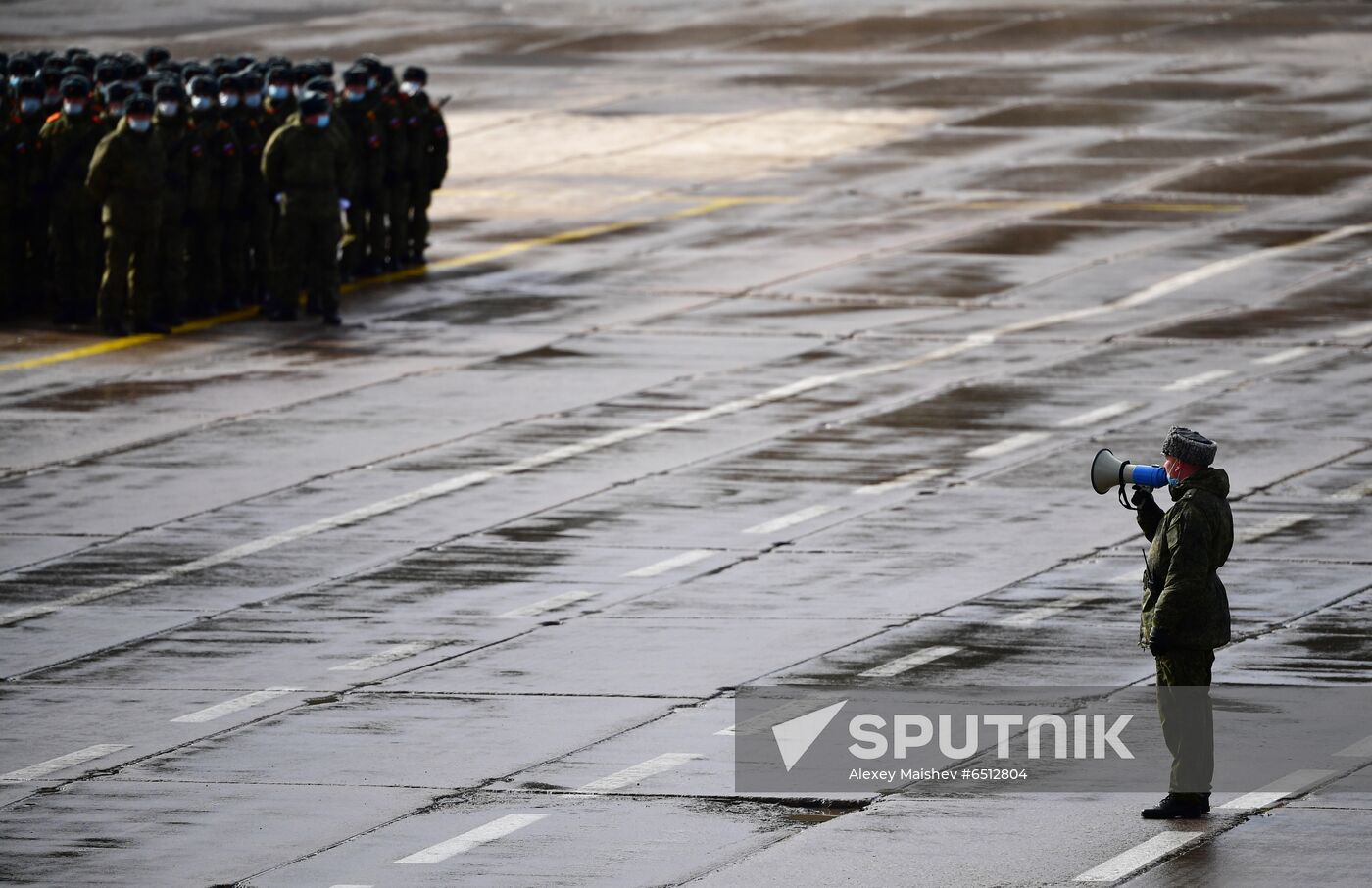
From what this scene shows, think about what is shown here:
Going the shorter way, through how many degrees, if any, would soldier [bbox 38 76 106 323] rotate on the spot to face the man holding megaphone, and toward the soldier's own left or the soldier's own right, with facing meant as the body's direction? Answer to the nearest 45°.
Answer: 0° — they already face them

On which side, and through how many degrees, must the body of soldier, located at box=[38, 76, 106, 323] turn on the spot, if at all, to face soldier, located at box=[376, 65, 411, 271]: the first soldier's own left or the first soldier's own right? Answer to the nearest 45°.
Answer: approximately 135° to the first soldier's own left

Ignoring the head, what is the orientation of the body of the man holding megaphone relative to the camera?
to the viewer's left

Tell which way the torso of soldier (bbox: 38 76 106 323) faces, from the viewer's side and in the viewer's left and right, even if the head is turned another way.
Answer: facing the viewer

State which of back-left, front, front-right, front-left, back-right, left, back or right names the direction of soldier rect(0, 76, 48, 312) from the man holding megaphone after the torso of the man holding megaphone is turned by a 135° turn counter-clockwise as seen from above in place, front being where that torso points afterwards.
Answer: back

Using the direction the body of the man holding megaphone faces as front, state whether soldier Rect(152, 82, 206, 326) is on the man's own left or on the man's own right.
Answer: on the man's own right

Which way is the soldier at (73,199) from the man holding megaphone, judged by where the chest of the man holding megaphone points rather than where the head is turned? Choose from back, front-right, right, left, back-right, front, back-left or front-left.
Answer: front-right

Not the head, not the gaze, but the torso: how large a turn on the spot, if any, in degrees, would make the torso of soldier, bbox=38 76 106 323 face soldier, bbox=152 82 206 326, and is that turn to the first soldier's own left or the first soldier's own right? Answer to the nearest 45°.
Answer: approximately 45° to the first soldier's own left

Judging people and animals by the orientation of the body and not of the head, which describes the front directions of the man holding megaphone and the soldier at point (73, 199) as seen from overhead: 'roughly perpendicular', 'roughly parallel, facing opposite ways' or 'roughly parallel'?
roughly perpendicular

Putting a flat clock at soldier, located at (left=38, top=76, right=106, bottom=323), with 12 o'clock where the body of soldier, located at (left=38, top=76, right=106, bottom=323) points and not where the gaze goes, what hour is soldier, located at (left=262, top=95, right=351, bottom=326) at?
soldier, located at (left=262, top=95, right=351, bottom=326) is roughly at 10 o'clock from soldier, located at (left=38, top=76, right=106, bottom=323).

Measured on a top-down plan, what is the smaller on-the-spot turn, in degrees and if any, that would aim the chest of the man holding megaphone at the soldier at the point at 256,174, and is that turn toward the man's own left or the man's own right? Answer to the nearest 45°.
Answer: approximately 45° to the man's own right

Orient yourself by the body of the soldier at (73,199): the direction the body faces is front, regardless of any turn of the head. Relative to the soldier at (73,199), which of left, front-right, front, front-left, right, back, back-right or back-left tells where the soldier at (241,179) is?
left

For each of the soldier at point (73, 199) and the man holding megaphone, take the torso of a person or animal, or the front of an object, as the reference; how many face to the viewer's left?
1
